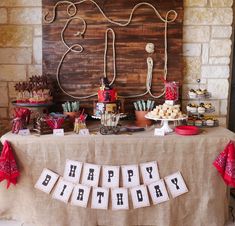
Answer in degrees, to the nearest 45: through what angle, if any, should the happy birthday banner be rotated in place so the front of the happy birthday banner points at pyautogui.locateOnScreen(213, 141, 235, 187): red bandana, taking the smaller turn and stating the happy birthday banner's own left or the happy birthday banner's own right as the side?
approximately 90° to the happy birthday banner's own left

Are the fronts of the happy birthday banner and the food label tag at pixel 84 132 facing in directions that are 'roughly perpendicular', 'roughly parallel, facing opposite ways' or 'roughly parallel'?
roughly parallel

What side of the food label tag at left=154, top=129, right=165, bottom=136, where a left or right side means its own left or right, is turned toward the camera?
front

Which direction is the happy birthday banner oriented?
toward the camera

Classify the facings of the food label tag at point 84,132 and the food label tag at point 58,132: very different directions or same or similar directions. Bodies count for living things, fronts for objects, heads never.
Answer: same or similar directions

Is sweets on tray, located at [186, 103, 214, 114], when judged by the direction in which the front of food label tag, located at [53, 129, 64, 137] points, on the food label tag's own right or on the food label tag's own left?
on the food label tag's own left

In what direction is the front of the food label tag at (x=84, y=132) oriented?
toward the camera

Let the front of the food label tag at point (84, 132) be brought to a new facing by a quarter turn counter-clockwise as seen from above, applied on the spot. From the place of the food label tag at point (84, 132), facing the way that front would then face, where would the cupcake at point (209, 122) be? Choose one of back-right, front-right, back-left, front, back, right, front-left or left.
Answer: front

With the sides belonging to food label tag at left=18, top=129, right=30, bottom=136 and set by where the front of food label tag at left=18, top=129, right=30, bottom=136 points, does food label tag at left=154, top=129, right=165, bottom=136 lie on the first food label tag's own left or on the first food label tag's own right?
on the first food label tag's own left

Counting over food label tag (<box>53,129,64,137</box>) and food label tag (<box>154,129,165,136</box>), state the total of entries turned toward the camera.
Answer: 2

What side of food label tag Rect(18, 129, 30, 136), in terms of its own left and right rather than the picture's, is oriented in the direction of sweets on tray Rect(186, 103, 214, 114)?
left

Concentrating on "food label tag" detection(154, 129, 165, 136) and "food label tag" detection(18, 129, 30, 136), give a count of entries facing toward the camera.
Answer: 2

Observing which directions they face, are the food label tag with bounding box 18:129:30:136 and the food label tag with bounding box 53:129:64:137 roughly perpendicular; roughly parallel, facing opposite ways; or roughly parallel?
roughly parallel

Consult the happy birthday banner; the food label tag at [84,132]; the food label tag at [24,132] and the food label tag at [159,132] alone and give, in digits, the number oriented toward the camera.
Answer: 4
